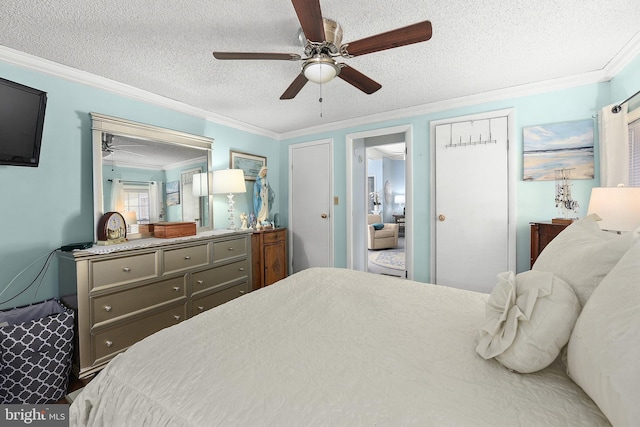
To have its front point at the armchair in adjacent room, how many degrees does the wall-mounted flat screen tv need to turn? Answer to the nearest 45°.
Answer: approximately 45° to its left

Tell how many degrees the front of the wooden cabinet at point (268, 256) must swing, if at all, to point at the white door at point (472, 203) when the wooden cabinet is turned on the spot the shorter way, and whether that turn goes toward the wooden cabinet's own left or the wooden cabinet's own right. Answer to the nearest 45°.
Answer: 0° — it already faces it

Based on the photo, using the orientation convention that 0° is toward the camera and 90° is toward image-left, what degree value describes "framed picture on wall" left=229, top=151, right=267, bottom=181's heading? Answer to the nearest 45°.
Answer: approximately 315°

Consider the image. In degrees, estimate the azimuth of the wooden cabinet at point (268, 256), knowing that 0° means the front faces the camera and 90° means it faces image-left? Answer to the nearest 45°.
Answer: approximately 315°

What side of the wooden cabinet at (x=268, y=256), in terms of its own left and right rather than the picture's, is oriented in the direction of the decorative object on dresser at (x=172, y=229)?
right

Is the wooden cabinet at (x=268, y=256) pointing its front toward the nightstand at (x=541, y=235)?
yes

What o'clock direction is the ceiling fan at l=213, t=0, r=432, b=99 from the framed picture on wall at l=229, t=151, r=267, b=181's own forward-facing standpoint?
The ceiling fan is roughly at 1 o'clock from the framed picture on wall.

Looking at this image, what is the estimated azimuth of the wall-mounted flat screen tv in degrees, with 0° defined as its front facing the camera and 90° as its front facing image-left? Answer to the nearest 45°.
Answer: approximately 315°
